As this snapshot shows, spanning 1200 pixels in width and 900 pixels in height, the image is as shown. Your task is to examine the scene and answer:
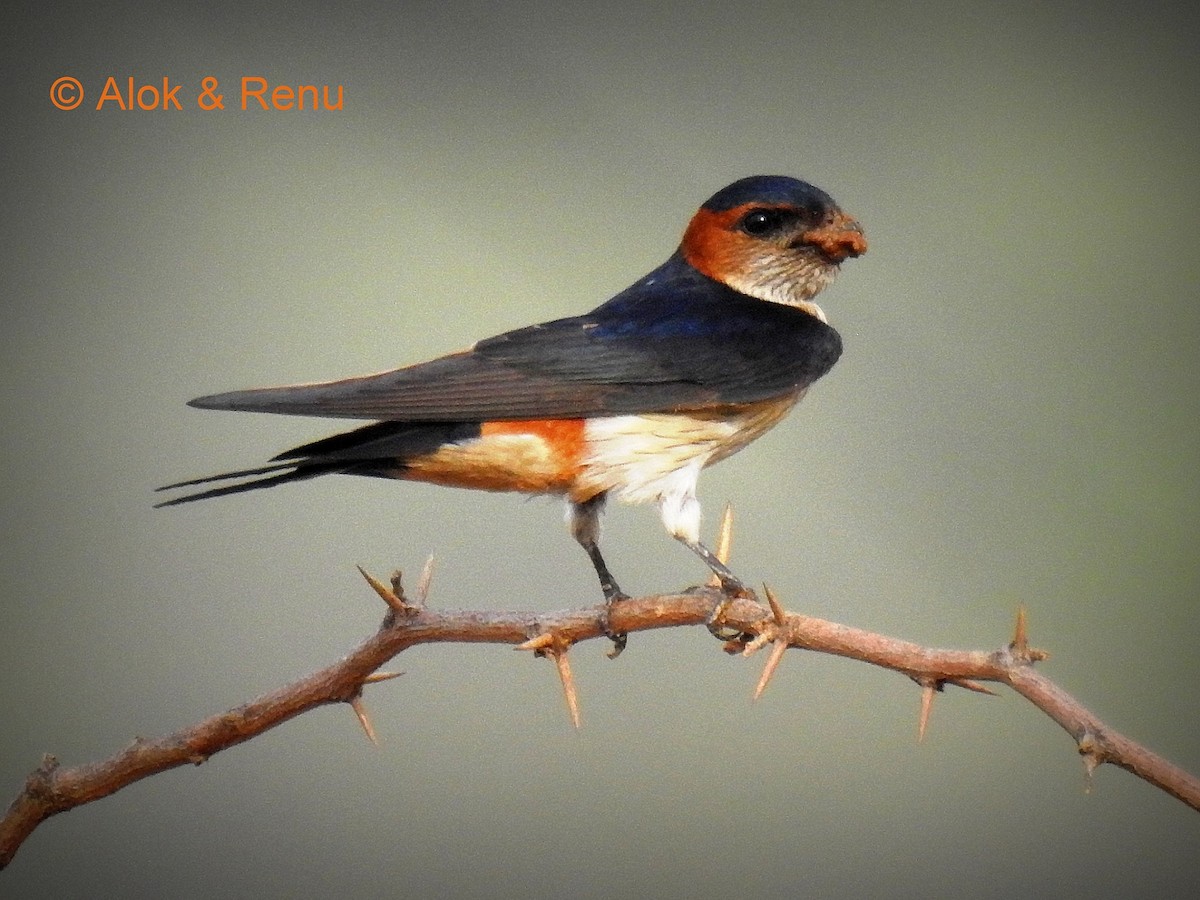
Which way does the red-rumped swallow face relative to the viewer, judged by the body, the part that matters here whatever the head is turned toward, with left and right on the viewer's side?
facing to the right of the viewer
